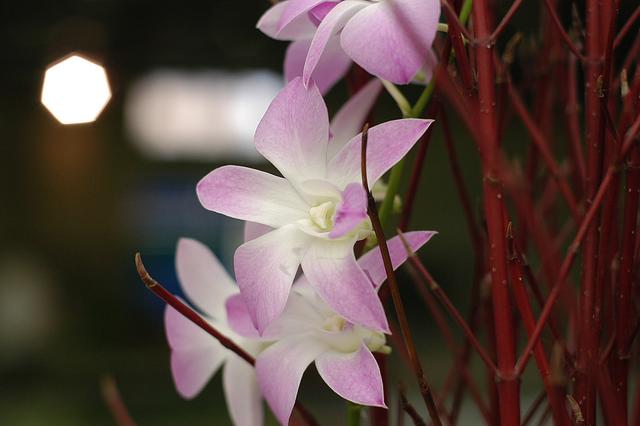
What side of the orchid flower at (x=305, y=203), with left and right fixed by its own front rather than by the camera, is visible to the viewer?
front
